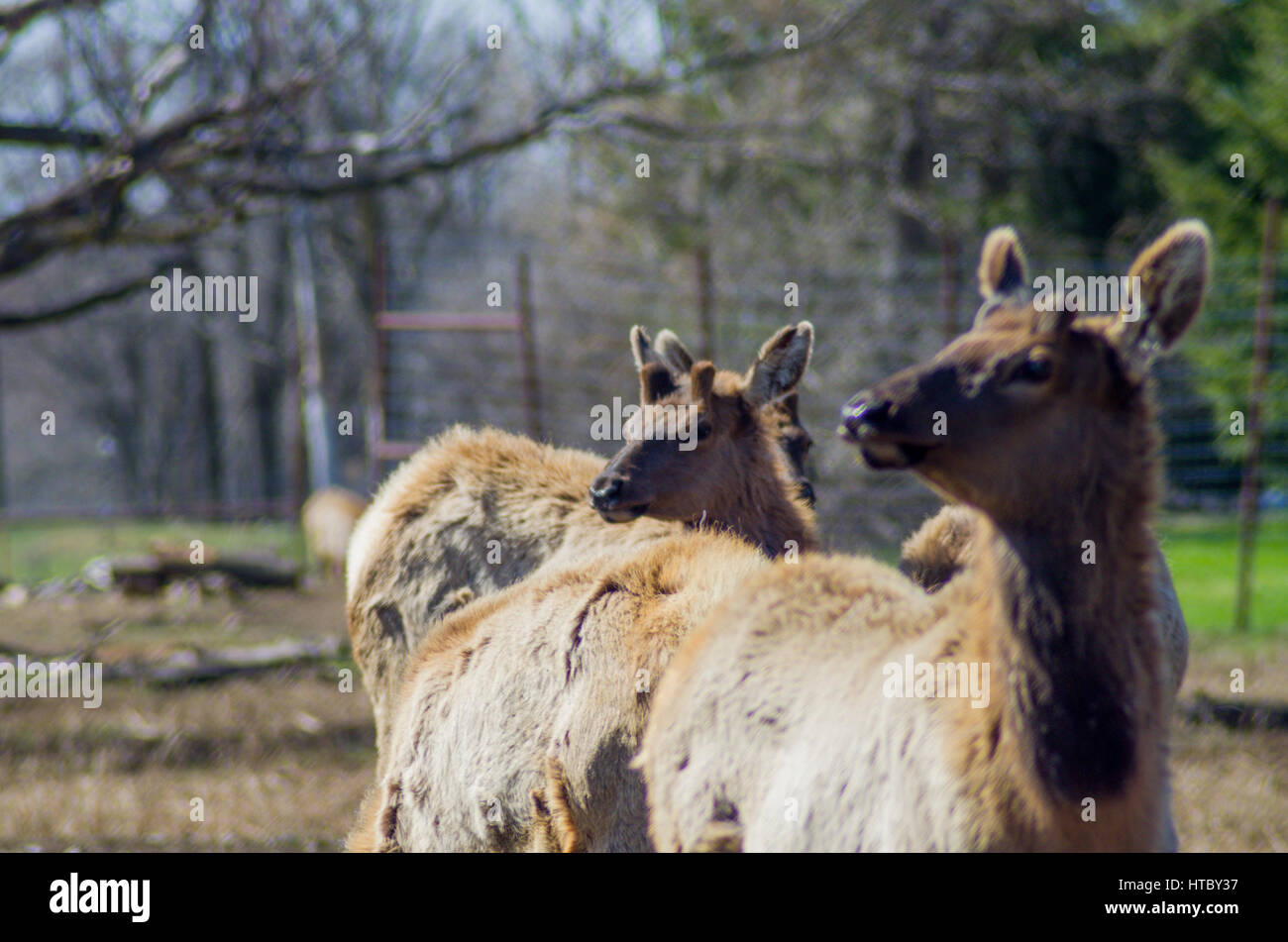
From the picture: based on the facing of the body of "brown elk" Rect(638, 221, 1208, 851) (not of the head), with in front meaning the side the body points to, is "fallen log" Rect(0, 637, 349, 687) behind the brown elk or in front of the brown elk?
behind

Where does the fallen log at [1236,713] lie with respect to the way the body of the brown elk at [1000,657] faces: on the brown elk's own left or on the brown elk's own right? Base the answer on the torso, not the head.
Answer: on the brown elk's own left

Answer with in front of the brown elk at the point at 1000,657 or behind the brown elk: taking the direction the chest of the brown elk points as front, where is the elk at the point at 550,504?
behind

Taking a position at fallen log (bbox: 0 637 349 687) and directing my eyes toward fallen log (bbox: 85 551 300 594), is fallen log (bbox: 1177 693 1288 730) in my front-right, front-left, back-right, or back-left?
back-right

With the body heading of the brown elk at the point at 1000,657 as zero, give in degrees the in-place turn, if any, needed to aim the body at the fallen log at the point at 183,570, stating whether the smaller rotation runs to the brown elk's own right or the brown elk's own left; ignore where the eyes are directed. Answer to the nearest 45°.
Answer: approximately 180°

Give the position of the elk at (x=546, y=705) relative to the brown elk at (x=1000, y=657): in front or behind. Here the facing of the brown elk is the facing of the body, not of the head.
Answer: behind

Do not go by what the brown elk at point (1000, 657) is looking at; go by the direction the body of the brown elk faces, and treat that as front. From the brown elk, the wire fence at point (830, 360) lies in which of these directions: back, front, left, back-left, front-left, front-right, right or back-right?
back-left

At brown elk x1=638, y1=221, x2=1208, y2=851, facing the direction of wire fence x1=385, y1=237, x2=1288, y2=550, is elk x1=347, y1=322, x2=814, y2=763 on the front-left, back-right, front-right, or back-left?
front-left

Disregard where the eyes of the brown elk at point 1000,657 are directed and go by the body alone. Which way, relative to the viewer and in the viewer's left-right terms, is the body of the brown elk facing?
facing the viewer and to the right of the viewer
